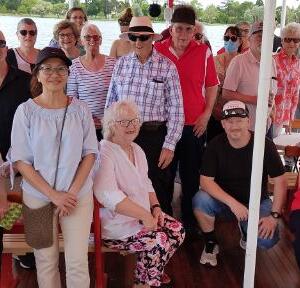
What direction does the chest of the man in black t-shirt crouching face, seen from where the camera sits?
toward the camera

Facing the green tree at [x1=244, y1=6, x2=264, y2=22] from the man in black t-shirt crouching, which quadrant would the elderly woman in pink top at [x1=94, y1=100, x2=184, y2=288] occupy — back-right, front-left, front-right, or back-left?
back-left

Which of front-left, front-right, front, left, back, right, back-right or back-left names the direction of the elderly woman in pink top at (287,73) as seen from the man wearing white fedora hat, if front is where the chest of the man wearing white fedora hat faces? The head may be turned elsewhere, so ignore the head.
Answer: back-left

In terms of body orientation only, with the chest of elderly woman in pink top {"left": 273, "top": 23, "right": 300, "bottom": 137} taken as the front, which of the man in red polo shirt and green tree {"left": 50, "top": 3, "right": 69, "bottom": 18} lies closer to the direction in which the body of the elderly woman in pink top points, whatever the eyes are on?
the man in red polo shirt

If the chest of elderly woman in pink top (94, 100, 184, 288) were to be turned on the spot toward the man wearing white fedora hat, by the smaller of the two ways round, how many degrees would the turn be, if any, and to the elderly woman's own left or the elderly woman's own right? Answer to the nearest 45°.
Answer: approximately 135° to the elderly woman's own left

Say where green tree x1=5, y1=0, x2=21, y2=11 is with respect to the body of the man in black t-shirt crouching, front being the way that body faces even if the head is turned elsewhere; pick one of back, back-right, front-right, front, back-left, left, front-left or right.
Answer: back-right

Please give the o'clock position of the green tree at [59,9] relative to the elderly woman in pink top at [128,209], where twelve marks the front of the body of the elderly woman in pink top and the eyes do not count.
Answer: The green tree is roughly at 7 o'clock from the elderly woman in pink top.

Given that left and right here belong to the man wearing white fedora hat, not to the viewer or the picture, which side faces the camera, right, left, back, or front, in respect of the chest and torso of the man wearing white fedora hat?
front

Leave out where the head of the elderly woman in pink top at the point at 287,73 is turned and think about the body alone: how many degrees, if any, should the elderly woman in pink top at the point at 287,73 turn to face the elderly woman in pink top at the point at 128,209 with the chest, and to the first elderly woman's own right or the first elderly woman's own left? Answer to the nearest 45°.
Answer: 0° — they already face them

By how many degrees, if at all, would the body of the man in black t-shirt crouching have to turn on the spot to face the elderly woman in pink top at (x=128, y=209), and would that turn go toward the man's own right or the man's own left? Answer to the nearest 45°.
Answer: approximately 45° to the man's own right

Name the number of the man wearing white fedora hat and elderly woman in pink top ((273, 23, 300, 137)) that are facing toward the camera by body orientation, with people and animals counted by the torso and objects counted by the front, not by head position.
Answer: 2

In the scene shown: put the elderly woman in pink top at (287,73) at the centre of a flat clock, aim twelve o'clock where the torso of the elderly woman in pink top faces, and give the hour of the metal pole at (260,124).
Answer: The metal pole is roughly at 12 o'clock from the elderly woman in pink top.

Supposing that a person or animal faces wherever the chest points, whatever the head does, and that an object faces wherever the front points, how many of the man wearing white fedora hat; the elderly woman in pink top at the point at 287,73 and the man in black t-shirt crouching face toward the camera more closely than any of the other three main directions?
3
